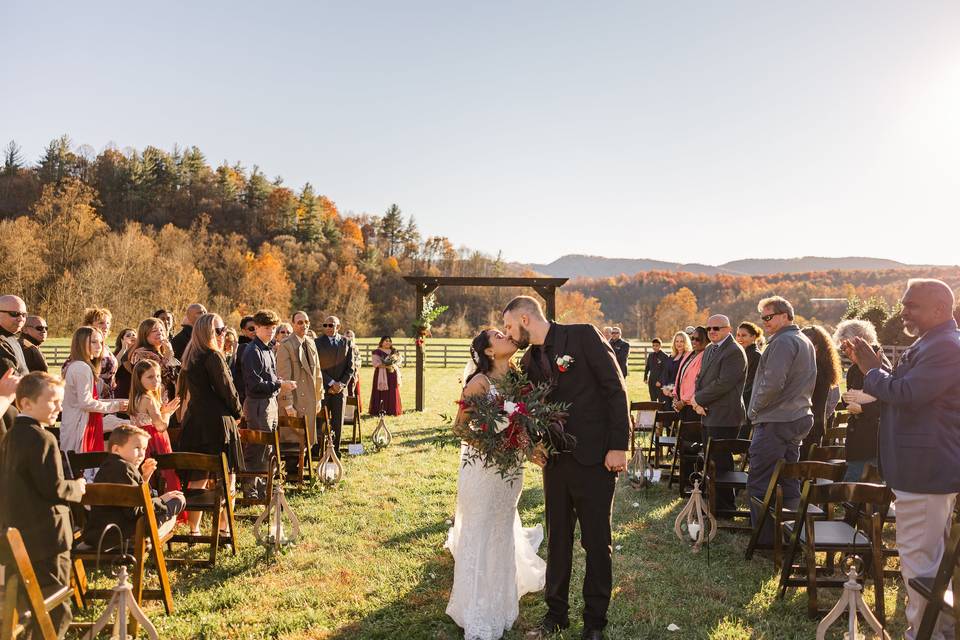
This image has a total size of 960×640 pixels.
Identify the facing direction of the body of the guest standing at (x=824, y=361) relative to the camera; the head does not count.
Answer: to the viewer's left

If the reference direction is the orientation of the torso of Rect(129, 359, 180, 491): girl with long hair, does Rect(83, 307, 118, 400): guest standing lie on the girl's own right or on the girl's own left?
on the girl's own left

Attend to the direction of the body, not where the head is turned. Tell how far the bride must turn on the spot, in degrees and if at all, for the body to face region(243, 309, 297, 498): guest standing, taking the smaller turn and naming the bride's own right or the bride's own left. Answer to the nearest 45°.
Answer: approximately 180°

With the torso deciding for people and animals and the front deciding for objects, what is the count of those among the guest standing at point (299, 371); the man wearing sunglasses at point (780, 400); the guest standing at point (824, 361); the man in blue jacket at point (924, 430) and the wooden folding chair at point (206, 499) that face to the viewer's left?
3

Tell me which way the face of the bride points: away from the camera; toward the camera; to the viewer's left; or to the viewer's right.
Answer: to the viewer's right

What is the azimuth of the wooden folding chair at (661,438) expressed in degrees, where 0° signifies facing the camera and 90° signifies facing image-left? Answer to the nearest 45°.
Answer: approximately 135°

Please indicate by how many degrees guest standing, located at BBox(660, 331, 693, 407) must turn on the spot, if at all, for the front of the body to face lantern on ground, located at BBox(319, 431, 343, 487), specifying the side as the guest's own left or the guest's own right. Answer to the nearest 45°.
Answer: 0° — they already face it

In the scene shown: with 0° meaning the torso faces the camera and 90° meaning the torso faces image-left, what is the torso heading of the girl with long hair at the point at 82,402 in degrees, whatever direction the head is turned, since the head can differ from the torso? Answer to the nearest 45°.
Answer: approximately 270°

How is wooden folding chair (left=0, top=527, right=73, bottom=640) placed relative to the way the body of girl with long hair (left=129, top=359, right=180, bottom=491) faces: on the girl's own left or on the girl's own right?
on the girl's own right

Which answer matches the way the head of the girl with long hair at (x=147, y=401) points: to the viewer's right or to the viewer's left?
to the viewer's right
